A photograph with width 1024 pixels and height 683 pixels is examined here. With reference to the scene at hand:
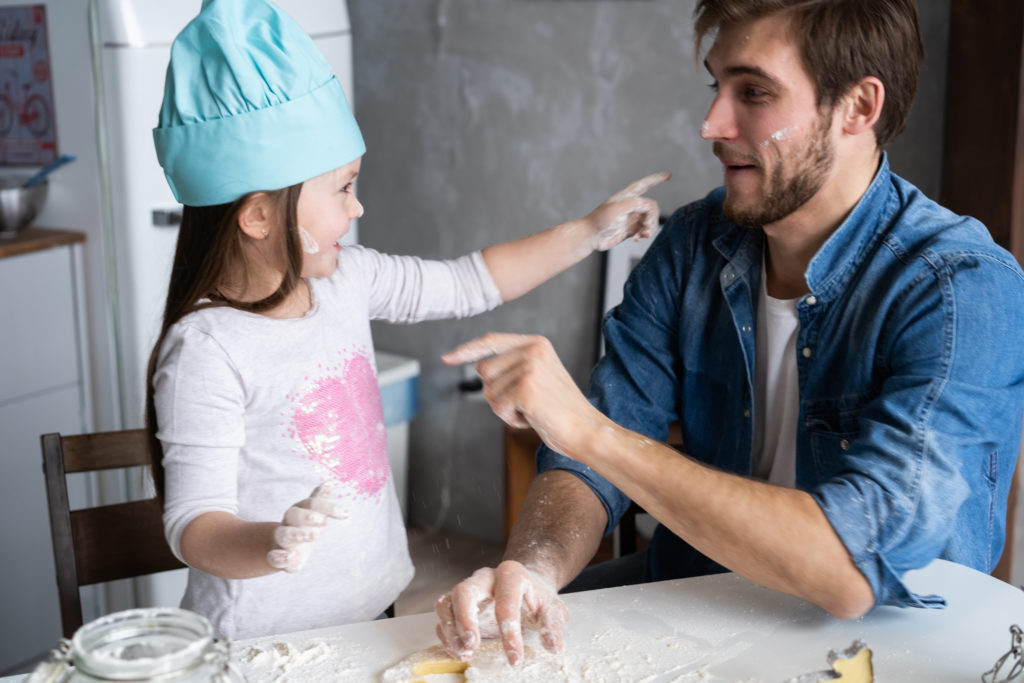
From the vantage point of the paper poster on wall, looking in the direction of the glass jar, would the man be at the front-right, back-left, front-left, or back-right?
front-left

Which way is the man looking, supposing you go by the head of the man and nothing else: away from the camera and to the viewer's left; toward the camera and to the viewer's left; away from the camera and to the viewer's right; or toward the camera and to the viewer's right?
toward the camera and to the viewer's left

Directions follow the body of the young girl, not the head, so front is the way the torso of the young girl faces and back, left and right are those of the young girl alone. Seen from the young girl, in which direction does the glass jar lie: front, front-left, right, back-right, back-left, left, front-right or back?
front-right

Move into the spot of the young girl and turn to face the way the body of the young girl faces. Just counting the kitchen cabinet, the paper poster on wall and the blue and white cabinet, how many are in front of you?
0

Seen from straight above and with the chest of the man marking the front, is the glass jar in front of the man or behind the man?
in front

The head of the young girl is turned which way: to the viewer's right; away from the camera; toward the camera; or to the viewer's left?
to the viewer's right

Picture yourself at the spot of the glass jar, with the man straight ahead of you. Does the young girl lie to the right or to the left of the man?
left

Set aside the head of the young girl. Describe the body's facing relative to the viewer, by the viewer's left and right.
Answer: facing the viewer and to the right of the viewer

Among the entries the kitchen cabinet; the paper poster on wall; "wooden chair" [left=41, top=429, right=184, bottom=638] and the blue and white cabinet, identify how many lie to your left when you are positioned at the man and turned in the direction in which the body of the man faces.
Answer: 0

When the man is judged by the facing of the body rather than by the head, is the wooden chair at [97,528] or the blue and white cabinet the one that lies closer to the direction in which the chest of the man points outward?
the wooden chair

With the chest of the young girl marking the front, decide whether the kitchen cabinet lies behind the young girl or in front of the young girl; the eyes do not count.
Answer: behind

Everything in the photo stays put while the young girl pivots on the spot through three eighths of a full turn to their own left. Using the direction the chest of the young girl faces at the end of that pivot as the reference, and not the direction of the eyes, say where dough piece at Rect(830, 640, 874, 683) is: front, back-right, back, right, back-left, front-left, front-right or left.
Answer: back-right

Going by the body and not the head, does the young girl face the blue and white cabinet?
no

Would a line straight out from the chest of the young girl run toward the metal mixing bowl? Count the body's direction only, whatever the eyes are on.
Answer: no

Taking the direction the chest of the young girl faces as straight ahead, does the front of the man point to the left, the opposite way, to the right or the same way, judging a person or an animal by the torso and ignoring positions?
to the right

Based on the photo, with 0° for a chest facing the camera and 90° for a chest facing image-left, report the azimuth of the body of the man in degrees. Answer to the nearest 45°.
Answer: approximately 45°

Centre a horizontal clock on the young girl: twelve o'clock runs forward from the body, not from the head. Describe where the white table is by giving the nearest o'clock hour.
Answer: The white table is roughly at 12 o'clock from the young girl.

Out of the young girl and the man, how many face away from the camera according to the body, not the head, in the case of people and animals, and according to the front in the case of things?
0
